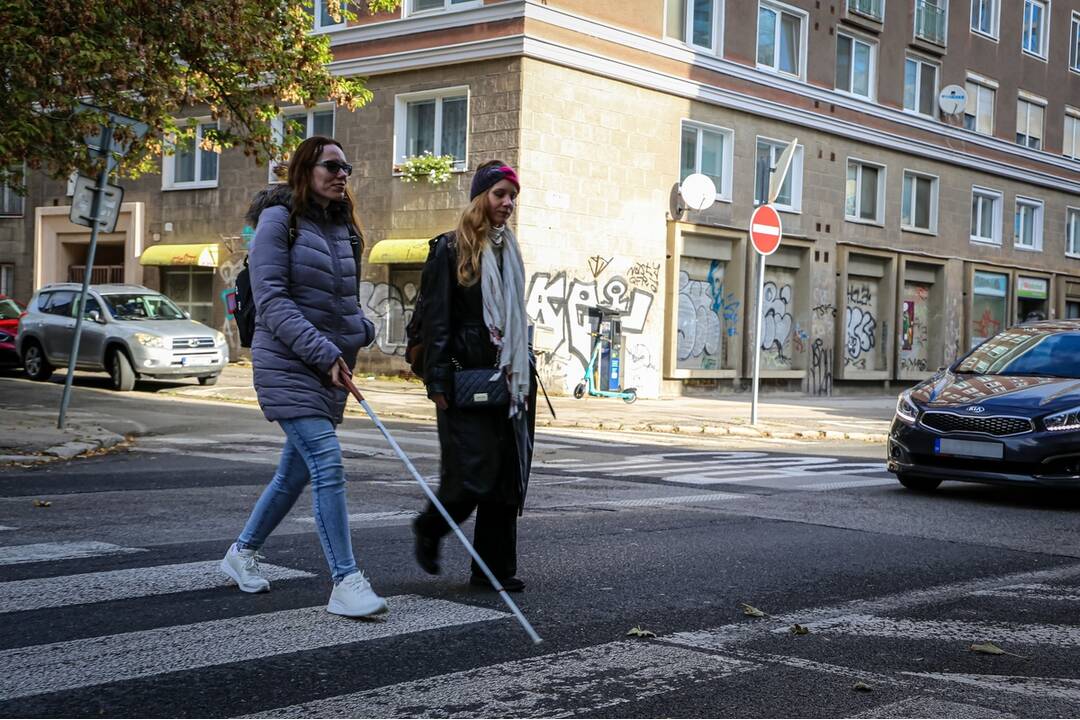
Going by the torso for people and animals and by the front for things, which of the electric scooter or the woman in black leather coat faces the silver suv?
the electric scooter

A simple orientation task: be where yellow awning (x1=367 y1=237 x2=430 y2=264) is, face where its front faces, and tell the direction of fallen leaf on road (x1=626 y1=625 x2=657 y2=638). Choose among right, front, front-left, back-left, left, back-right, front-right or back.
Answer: front-left

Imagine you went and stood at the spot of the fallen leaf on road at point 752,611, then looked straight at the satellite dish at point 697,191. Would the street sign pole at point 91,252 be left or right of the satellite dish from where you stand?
left

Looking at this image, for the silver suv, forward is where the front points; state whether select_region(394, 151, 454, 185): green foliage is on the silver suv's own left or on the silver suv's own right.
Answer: on the silver suv's own left

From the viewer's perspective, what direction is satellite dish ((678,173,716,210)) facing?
toward the camera

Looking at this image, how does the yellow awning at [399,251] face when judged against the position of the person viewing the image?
facing the viewer and to the left of the viewer

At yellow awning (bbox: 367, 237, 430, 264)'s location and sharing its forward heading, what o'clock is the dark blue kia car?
The dark blue kia car is roughly at 10 o'clock from the yellow awning.

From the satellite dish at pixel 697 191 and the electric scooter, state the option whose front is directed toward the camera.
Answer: the satellite dish

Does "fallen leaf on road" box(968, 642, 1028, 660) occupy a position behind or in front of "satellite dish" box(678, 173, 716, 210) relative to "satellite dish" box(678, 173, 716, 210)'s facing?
in front

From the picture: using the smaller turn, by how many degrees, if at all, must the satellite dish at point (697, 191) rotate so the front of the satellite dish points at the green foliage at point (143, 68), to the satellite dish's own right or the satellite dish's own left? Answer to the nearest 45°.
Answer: approximately 45° to the satellite dish's own right

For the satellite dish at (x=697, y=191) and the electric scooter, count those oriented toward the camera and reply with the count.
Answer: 1

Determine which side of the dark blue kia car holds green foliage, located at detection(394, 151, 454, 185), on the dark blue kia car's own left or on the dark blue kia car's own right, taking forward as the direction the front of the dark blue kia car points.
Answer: on the dark blue kia car's own right

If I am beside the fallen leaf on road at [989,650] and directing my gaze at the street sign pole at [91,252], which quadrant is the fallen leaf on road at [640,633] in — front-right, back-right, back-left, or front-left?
front-left

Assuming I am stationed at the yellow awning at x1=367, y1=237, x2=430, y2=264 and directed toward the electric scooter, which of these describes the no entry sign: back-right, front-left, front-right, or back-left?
front-right

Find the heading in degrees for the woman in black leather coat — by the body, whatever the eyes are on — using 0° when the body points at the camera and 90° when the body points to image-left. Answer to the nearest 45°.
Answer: approximately 315°
